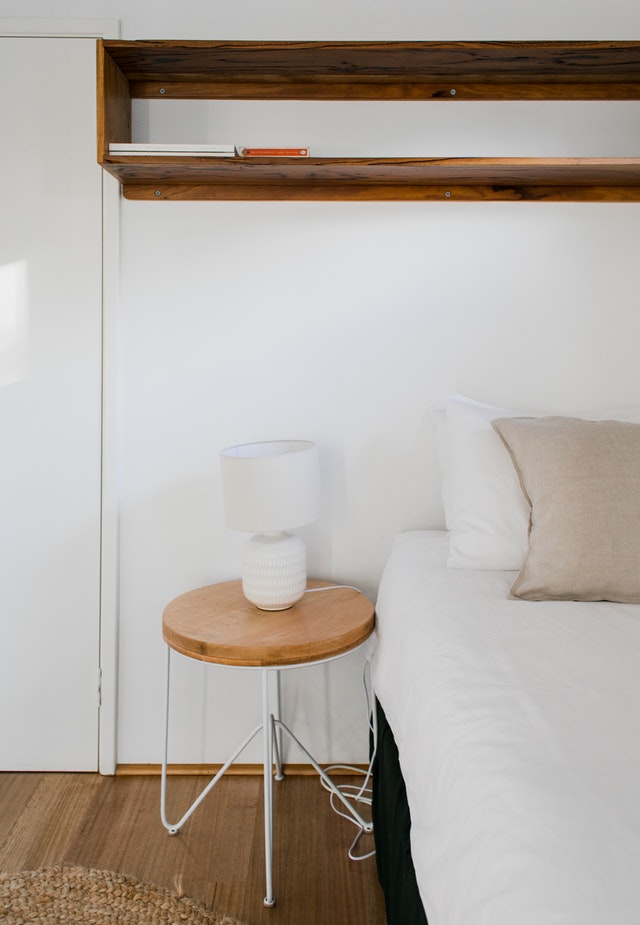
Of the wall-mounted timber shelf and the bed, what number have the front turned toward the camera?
2

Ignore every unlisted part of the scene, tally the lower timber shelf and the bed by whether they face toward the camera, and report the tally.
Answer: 2

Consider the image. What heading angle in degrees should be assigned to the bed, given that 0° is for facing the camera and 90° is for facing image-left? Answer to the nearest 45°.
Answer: approximately 0°

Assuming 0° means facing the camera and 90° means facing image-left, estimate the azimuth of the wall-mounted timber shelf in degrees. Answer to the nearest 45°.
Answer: approximately 0°
